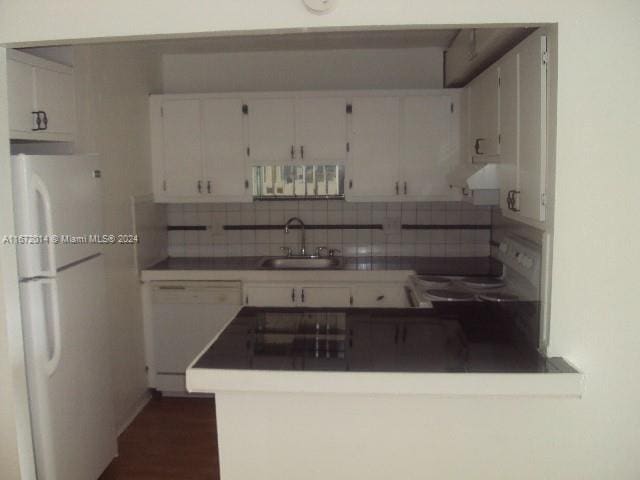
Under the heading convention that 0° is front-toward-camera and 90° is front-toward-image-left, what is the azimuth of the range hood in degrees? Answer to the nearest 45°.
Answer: approximately 45°

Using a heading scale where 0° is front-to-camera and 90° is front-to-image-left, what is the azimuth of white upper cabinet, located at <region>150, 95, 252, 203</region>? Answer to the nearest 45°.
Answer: approximately 0°

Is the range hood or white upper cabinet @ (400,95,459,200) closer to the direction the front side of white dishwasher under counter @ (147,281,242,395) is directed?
the range hood
